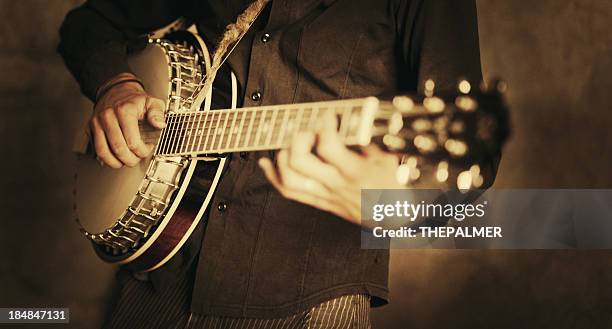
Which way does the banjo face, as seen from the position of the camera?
facing the viewer and to the left of the viewer
